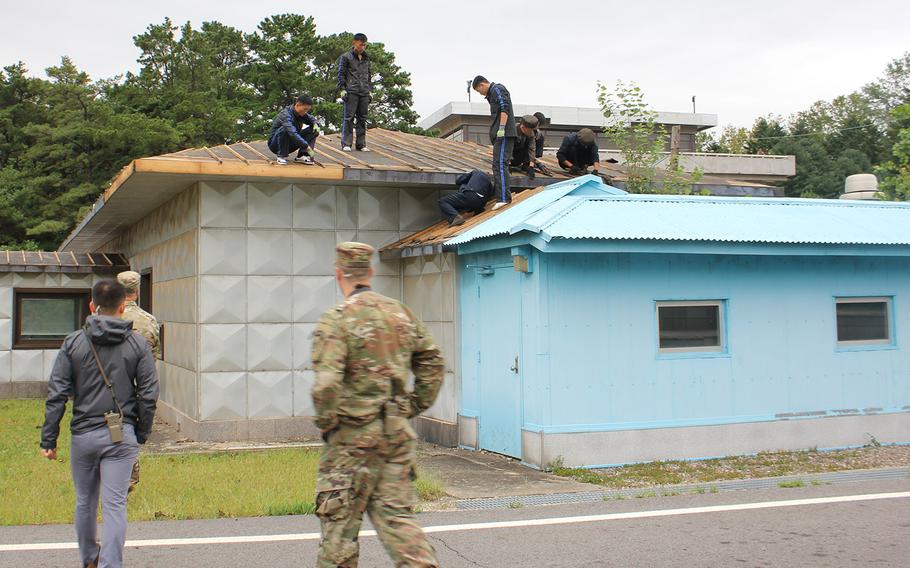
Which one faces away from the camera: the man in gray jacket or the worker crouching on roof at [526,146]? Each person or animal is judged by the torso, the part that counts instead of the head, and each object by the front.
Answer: the man in gray jacket

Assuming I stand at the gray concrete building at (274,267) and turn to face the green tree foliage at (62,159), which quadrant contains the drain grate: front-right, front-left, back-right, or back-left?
back-right

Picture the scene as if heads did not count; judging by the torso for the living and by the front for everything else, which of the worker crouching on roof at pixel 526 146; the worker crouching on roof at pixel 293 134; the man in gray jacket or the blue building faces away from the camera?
the man in gray jacket

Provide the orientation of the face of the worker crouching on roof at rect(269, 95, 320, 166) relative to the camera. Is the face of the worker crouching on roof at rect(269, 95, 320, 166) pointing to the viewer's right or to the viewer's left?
to the viewer's right

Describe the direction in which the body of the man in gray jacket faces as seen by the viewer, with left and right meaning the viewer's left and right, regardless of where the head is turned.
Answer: facing away from the viewer

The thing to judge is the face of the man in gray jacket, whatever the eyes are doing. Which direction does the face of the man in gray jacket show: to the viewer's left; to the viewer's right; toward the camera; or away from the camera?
away from the camera

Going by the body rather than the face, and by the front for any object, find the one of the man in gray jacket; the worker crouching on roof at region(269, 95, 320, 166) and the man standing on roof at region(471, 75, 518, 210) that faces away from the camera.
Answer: the man in gray jacket
